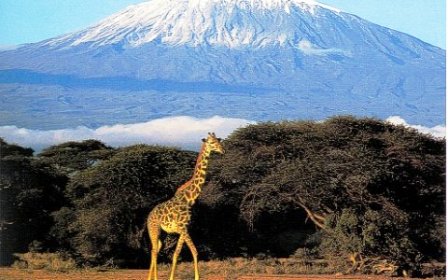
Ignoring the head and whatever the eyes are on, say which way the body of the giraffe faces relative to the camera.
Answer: to the viewer's right

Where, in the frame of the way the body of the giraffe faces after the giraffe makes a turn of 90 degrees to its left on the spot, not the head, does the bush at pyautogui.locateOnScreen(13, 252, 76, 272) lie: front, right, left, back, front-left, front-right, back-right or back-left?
front-left

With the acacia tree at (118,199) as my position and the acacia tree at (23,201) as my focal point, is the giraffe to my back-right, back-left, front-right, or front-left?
back-left
